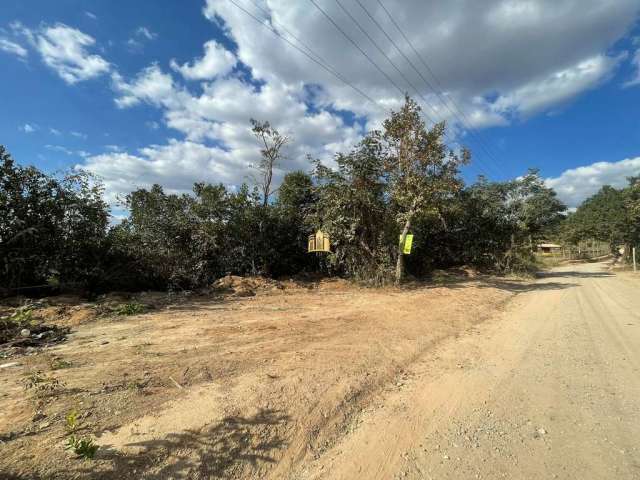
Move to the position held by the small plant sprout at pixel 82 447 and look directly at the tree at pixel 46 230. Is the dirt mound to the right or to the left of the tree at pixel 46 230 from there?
right

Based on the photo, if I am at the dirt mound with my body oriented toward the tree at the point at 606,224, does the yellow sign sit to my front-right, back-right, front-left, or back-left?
front-right

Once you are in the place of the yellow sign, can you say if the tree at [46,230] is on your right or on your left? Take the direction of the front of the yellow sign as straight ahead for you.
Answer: on your right

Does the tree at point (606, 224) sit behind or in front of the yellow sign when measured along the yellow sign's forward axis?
behind

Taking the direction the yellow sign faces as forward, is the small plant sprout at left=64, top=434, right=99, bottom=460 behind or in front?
in front

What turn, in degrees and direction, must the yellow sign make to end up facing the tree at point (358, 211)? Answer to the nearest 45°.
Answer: approximately 90° to its right

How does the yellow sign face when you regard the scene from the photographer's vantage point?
facing the viewer
